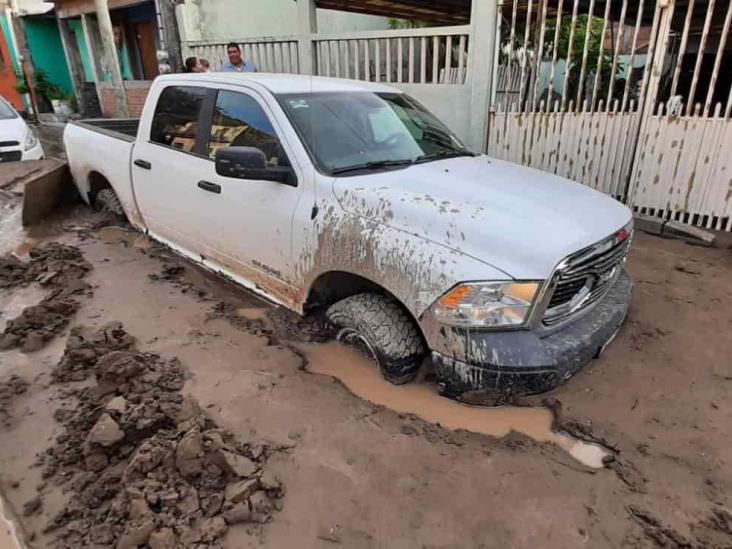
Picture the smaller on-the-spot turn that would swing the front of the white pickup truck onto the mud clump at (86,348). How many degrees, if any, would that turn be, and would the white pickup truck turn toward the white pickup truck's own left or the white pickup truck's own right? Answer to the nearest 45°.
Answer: approximately 135° to the white pickup truck's own right

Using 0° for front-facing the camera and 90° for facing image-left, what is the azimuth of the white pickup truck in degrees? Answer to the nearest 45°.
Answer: approximately 315°

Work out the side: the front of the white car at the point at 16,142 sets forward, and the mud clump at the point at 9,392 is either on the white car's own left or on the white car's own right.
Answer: on the white car's own right

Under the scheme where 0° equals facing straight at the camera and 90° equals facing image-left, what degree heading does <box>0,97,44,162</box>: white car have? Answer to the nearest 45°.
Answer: approximately 315°

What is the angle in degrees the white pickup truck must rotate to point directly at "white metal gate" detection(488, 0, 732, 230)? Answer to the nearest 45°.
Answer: approximately 90° to its left

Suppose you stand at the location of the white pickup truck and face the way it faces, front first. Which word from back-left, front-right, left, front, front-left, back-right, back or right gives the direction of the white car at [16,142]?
back
